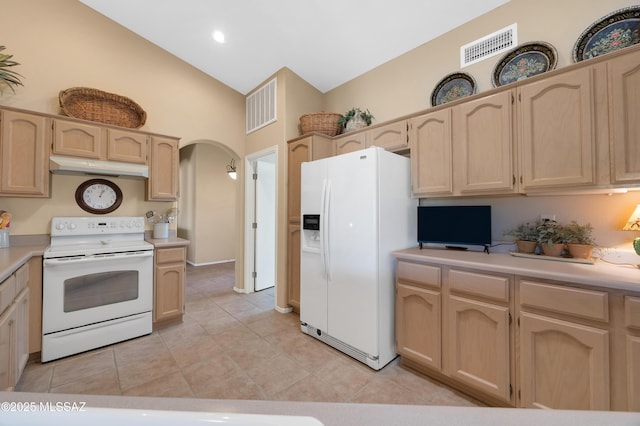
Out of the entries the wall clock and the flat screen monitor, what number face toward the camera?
2

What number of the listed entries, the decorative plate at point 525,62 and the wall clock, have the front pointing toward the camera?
2

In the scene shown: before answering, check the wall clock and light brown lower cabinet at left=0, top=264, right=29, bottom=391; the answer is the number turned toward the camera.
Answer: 1

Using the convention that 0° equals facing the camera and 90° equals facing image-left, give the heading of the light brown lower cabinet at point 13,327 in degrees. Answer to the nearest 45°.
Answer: approximately 270°

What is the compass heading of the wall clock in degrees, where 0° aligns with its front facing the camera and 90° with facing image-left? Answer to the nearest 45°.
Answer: approximately 0°

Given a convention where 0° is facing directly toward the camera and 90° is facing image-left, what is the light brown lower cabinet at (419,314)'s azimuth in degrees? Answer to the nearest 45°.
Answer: approximately 45°

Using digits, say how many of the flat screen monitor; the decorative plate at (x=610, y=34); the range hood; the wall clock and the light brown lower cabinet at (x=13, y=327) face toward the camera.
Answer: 4
